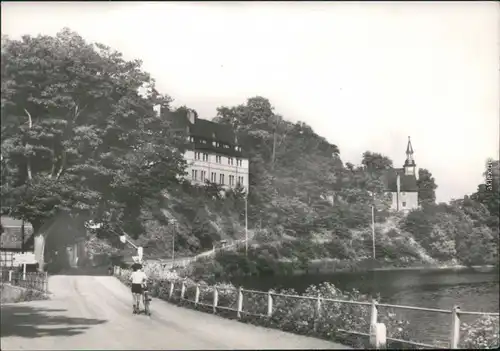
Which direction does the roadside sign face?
toward the camera

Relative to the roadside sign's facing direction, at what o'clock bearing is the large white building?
The large white building is roughly at 8 o'clock from the roadside sign.

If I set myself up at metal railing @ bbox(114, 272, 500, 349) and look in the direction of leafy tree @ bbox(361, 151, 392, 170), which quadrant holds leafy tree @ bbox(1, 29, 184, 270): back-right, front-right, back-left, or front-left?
front-left

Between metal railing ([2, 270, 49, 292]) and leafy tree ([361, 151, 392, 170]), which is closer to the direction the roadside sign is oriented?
the metal railing

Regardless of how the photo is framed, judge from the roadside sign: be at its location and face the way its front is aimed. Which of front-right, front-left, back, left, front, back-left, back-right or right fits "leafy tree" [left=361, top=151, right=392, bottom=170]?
left

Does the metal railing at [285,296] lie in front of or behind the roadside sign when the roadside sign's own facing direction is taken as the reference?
in front

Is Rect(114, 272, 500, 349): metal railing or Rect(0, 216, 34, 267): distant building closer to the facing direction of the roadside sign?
the metal railing

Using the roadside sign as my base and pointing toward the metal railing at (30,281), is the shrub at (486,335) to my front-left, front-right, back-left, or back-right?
front-left

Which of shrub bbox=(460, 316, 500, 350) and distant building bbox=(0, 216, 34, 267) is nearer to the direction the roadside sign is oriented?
the shrub

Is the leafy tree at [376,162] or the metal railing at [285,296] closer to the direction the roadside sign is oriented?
the metal railing

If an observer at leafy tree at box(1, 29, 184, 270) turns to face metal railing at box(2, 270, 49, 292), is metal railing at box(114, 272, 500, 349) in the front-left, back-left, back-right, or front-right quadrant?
front-left

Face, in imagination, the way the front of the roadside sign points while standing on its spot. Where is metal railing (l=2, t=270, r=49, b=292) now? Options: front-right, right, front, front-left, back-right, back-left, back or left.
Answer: front

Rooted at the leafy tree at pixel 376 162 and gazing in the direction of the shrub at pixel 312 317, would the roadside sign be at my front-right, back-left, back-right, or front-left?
front-right

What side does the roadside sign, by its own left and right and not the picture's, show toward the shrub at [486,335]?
front
